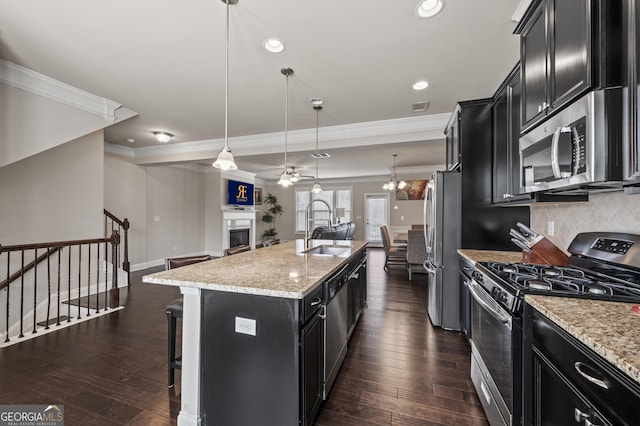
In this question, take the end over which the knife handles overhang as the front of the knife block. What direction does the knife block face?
to the viewer's left

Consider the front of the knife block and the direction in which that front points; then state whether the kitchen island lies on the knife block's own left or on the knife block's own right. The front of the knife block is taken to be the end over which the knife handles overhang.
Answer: on the knife block's own left

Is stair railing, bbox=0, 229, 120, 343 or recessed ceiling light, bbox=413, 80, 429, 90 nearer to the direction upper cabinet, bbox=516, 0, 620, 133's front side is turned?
the stair railing

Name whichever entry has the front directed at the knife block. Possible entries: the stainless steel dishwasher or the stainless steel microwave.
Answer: the stainless steel dishwasher
